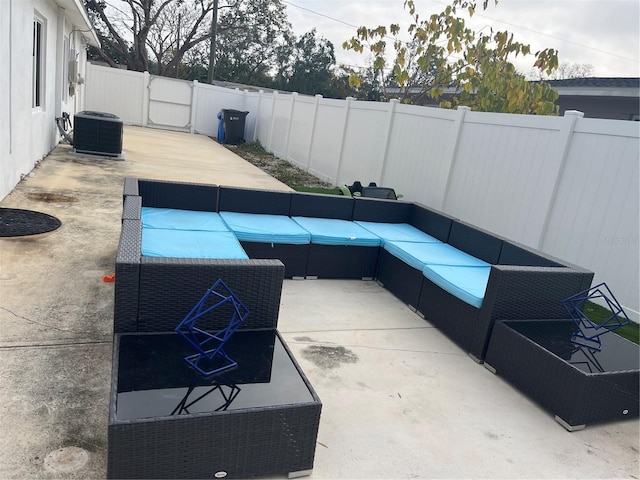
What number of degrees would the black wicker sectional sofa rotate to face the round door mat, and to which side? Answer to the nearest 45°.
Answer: approximately 90° to its right

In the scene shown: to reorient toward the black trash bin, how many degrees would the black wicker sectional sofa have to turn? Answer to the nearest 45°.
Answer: approximately 180°

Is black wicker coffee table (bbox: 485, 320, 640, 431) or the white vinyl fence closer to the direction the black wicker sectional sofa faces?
the black wicker coffee table

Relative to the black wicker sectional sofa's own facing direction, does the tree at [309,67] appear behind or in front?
behind

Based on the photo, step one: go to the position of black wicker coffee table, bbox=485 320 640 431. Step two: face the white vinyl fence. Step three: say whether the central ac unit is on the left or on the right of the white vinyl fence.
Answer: left

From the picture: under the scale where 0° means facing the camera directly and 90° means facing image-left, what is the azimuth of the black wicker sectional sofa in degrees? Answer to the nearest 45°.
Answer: approximately 0°

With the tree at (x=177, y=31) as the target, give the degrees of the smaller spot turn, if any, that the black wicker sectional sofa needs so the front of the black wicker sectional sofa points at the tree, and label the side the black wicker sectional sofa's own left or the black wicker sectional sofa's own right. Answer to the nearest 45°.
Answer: approximately 135° to the black wicker sectional sofa's own right

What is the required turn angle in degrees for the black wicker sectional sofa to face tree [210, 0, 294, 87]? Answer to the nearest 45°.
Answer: approximately 180°
